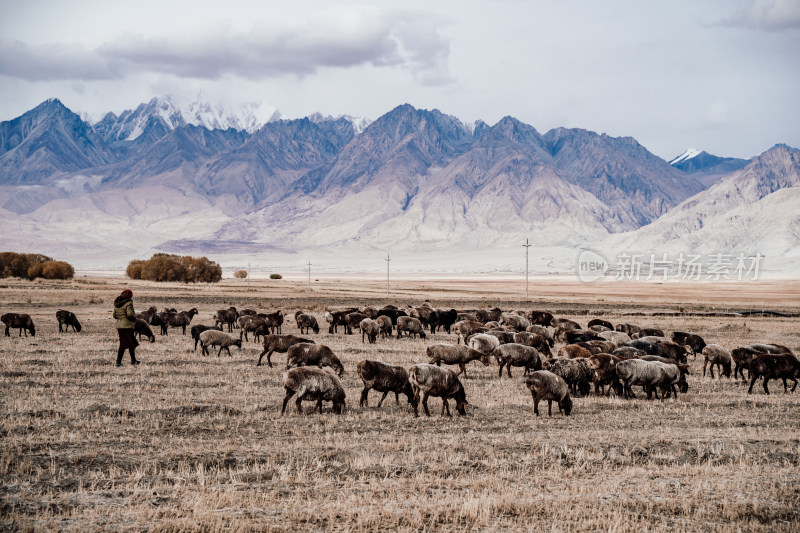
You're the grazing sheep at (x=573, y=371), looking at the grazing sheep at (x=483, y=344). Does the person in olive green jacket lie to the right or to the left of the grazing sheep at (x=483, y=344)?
left

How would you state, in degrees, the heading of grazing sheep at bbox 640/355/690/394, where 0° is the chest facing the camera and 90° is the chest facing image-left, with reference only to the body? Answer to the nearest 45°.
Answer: approximately 270°

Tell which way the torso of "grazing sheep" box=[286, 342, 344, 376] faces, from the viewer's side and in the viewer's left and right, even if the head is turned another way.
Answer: facing to the right of the viewer

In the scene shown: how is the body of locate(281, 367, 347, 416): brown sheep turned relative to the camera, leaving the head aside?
to the viewer's right

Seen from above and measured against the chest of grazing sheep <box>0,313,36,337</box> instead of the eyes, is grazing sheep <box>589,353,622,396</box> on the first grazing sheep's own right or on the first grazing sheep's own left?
on the first grazing sheep's own right

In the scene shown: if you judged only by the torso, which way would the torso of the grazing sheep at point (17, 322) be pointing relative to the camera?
to the viewer's right

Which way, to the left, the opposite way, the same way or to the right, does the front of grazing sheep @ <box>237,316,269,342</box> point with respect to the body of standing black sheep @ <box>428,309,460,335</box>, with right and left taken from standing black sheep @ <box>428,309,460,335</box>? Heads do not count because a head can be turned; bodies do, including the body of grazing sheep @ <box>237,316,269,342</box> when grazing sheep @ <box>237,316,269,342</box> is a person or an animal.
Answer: the same way

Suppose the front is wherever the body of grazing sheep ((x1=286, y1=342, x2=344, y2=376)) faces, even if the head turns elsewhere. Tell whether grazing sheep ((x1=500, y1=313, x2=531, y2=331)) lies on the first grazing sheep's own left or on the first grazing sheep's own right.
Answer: on the first grazing sheep's own left
